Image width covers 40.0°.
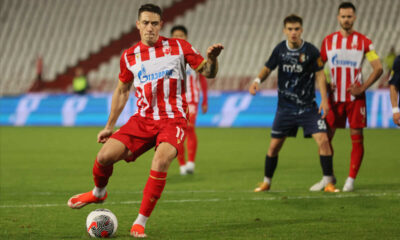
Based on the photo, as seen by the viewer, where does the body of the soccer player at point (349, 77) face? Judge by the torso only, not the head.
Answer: toward the camera

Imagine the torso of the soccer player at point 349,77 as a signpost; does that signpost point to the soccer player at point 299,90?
no

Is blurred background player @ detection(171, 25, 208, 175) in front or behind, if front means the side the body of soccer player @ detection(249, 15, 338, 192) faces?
behind

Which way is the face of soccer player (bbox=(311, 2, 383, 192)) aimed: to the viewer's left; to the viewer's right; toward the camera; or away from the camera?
toward the camera

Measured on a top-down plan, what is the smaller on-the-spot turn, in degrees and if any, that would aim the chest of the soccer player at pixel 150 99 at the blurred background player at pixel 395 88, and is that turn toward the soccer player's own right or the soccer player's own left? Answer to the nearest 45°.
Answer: approximately 135° to the soccer player's own left

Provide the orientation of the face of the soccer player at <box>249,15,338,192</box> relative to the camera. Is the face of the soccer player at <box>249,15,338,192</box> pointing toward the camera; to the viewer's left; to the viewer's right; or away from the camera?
toward the camera

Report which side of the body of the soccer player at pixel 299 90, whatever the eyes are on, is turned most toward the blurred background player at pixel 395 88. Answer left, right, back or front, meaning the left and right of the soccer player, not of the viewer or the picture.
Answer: left

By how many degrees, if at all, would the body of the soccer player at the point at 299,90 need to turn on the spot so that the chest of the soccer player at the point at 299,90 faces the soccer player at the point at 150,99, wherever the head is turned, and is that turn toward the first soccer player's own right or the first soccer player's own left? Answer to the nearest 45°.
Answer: approximately 45° to the first soccer player's own right

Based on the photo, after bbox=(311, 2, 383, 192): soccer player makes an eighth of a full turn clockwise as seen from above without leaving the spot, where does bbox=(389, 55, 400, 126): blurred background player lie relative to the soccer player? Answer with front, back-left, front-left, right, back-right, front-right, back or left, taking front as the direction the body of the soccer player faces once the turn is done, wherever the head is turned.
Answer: left

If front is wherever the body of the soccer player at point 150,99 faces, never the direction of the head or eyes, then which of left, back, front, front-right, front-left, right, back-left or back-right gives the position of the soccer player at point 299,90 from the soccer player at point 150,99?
back-left

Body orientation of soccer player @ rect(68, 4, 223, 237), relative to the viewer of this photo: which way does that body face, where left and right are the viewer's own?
facing the viewer

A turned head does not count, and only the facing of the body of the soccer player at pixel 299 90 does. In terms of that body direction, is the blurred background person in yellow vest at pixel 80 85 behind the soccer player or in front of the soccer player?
behind

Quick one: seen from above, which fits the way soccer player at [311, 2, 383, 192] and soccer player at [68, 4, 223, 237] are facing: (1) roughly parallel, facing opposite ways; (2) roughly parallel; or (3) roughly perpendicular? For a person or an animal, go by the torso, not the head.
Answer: roughly parallel

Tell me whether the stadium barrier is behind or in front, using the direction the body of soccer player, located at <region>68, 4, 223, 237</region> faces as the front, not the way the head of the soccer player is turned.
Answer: behind

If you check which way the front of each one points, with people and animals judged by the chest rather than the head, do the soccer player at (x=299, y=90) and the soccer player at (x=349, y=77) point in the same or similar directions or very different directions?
same or similar directions

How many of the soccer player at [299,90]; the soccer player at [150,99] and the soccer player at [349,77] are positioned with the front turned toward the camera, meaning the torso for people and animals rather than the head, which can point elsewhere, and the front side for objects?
3
